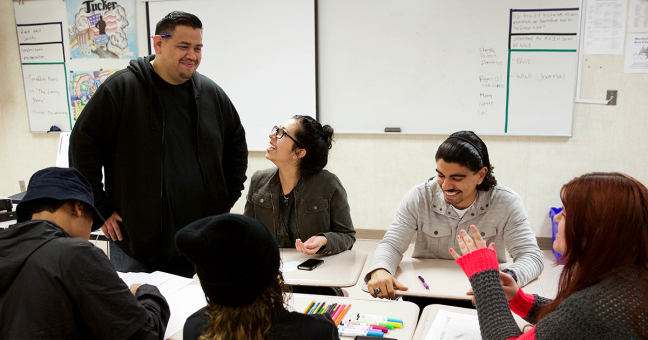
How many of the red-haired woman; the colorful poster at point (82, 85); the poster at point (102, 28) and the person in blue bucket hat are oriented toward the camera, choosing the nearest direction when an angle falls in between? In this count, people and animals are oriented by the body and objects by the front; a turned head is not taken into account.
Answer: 2

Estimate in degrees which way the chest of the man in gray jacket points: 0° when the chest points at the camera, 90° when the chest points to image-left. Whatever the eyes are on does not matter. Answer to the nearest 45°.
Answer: approximately 0°

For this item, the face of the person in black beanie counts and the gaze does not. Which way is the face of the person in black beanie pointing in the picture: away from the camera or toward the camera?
away from the camera

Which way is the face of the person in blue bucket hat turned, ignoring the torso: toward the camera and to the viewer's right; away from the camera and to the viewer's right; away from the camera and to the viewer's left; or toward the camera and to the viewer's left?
away from the camera and to the viewer's right

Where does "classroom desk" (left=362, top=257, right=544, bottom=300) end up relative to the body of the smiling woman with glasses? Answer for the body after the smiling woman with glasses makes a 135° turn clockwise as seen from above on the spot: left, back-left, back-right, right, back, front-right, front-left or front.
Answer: back-right

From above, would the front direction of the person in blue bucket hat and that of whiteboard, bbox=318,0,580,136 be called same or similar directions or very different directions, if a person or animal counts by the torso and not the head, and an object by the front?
very different directions

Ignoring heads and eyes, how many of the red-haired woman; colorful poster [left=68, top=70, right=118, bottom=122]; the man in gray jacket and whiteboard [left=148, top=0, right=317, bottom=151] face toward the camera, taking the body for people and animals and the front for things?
3

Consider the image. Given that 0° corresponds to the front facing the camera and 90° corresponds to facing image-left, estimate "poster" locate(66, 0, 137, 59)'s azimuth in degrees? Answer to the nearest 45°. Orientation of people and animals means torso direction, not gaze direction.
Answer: approximately 0°
